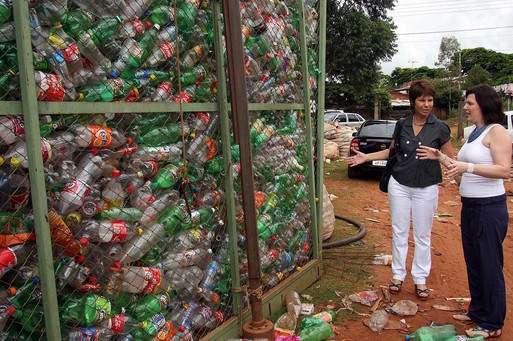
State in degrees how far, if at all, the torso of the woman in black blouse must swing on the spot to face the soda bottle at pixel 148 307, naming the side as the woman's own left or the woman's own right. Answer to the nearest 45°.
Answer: approximately 45° to the woman's own right

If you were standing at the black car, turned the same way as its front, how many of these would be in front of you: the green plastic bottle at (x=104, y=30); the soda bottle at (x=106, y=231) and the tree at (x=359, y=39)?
1

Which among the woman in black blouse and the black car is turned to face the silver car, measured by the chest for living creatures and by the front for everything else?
the black car

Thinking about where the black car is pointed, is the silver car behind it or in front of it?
in front

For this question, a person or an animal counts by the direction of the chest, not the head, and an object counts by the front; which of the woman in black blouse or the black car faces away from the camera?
the black car

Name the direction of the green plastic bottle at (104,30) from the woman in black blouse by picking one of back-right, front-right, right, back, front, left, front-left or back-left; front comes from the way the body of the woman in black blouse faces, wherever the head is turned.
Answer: front-right

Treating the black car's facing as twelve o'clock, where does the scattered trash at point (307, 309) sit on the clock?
The scattered trash is roughly at 6 o'clock from the black car.

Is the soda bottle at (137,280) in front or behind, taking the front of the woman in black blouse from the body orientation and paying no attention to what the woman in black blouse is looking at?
in front

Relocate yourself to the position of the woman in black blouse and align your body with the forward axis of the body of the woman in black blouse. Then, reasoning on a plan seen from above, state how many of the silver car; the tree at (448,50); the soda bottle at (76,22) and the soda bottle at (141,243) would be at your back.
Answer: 2

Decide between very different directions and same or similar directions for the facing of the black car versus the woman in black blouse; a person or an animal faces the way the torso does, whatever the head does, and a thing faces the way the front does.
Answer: very different directions
